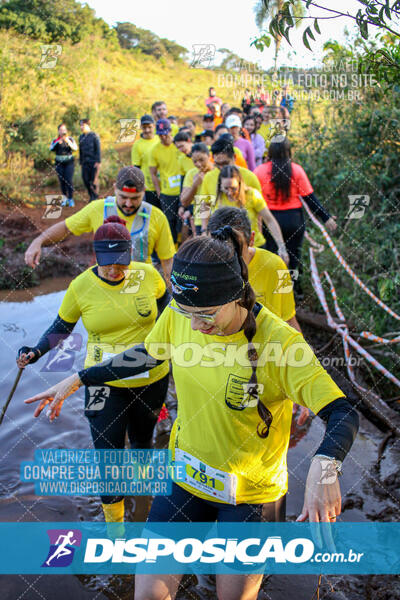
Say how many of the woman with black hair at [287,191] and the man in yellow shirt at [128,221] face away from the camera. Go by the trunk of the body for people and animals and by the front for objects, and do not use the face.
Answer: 1

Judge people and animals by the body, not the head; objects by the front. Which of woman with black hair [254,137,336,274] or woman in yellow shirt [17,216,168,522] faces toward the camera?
the woman in yellow shirt

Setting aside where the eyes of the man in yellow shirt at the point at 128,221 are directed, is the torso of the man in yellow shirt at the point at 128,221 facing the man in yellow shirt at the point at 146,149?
no

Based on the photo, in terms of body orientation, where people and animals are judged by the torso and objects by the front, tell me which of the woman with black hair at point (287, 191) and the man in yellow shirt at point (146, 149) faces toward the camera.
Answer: the man in yellow shirt

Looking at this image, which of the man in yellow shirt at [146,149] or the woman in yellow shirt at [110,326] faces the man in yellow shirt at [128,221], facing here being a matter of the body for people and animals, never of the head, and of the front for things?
the man in yellow shirt at [146,149]

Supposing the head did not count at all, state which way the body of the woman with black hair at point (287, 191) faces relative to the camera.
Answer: away from the camera

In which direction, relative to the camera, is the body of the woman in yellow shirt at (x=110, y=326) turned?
toward the camera

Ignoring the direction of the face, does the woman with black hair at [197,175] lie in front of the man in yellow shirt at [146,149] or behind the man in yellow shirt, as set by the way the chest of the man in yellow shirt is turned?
in front

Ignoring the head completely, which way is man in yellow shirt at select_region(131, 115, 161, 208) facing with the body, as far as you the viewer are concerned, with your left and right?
facing the viewer

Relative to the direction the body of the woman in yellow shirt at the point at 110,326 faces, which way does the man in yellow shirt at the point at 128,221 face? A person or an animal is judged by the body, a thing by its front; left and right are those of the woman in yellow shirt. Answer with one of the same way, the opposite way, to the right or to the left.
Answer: the same way

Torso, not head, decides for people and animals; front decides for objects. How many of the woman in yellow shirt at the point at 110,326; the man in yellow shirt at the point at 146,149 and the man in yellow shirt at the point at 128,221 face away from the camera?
0

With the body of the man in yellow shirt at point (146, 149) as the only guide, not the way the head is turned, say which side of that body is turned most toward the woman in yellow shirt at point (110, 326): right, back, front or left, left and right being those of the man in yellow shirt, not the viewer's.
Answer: front

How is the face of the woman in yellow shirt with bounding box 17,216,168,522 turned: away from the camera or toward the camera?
toward the camera

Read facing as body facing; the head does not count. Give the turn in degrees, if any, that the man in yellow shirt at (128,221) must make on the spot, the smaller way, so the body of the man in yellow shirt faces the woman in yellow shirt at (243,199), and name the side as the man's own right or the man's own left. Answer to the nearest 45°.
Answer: approximately 90° to the man's own left

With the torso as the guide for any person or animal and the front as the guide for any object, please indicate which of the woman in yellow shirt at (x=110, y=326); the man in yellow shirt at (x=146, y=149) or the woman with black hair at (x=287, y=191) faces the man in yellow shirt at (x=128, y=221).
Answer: the man in yellow shirt at (x=146, y=149)

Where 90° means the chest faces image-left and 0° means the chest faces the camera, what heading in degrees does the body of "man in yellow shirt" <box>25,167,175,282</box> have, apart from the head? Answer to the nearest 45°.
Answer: approximately 0°
